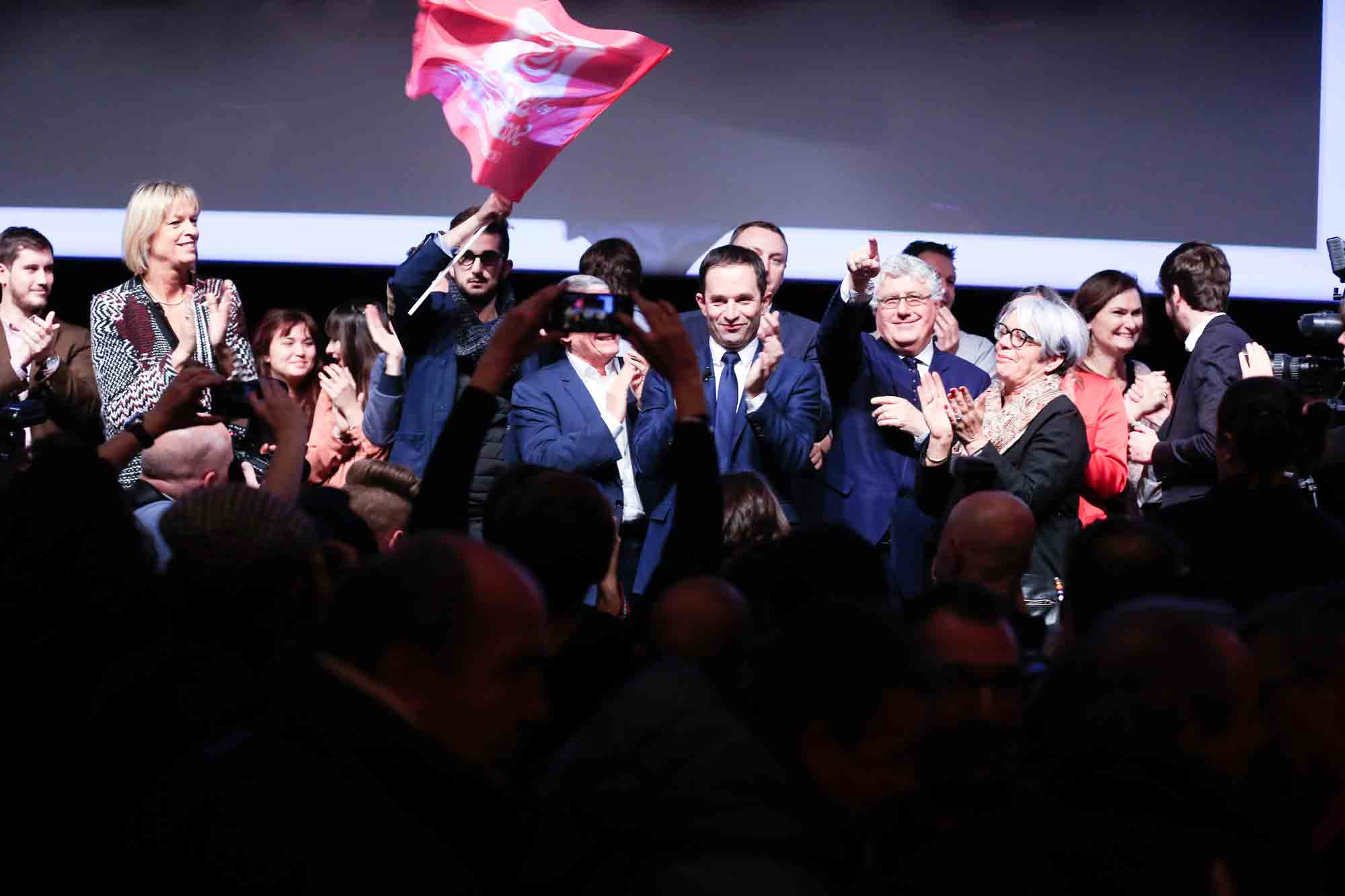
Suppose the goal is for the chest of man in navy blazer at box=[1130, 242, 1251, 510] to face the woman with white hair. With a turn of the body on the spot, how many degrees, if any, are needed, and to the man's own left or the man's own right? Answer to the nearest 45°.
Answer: approximately 45° to the man's own left

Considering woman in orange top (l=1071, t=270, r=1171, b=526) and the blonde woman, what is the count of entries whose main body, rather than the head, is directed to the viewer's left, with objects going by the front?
0

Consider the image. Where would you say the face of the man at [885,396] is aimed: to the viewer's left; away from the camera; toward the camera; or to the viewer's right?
toward the camera

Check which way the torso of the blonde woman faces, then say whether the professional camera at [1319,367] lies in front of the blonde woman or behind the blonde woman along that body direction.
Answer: in front

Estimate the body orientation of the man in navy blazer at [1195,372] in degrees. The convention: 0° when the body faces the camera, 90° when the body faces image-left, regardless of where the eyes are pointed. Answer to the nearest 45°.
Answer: approximately 90°

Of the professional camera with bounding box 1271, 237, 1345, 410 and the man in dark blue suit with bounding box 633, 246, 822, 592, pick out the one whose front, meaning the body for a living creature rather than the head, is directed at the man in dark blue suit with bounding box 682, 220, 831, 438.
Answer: the professional camera

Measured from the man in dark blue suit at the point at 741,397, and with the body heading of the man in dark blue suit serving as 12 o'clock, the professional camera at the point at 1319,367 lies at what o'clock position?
The professional camera is roughly at 9 o'clock from the man in dark blue suit.

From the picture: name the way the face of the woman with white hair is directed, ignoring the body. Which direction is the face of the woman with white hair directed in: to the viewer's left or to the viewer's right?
to the viewer's left

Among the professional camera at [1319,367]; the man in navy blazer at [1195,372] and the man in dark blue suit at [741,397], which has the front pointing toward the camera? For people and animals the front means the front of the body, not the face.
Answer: the man in dark blue suit

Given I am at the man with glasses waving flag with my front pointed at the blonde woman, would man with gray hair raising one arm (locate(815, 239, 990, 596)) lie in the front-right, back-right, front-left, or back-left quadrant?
back-left

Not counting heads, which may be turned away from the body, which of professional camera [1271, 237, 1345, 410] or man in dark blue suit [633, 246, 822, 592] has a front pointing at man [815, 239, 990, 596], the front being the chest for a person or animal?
the professional camera

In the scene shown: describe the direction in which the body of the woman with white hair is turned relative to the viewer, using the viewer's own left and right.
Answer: facing the viewer and to the left of the viewer

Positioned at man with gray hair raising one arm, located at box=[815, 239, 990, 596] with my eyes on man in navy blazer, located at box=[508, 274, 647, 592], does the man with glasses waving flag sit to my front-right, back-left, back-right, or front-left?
front-right

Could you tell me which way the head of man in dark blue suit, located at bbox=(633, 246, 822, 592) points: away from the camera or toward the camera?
toward the camera

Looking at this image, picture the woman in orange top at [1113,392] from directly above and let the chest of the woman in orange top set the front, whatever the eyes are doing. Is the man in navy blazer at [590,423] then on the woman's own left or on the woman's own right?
on the woman's own right

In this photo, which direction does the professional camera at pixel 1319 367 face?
to the viewer's left

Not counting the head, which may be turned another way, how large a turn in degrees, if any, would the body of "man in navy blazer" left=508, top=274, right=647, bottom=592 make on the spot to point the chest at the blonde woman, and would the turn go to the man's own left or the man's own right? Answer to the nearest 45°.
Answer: approximately 135° to the man's own right

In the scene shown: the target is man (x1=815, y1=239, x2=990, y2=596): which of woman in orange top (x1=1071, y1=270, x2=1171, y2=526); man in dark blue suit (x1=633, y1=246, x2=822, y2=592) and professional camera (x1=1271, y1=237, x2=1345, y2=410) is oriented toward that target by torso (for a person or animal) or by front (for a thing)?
the professional camera

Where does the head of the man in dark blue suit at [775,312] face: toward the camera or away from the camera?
toward the camera

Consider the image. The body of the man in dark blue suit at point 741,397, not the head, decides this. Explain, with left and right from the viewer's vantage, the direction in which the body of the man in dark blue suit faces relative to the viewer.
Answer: facing the viewer
